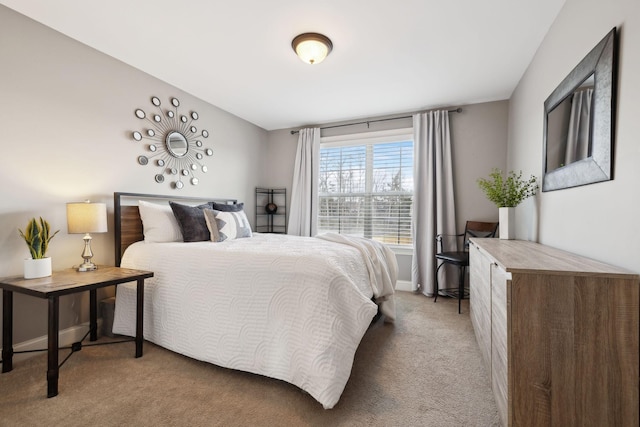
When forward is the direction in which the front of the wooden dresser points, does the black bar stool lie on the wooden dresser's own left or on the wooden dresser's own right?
on the wooden dresser's own right

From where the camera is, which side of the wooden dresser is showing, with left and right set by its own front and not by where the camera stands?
left

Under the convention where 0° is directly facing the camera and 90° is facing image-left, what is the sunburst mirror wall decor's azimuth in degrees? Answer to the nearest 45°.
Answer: approximately 315°
